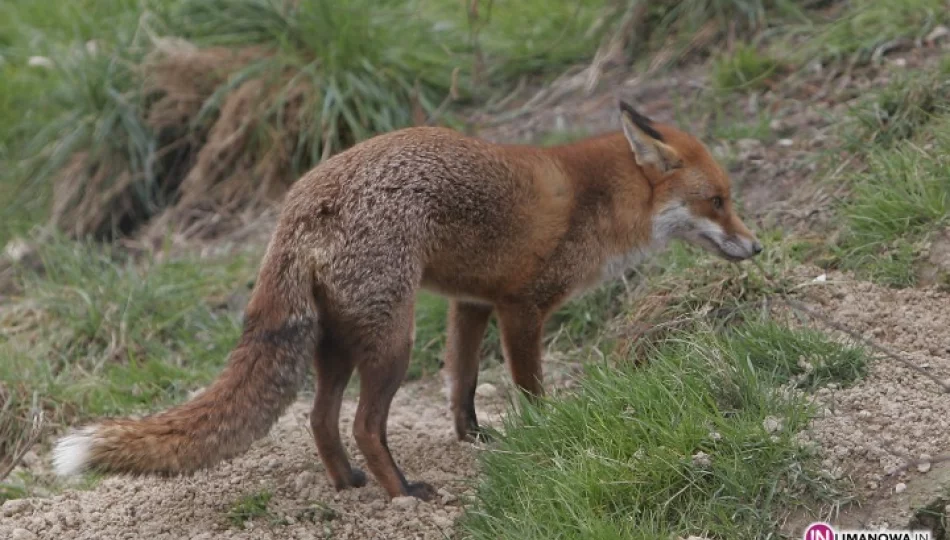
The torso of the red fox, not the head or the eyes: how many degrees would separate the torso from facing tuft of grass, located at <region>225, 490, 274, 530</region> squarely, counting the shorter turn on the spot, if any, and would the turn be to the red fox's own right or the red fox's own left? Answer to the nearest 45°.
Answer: approximately 180°

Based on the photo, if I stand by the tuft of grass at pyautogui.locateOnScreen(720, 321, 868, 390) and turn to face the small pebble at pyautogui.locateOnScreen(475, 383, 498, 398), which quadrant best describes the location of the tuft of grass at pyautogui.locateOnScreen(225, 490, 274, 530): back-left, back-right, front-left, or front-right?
front-left

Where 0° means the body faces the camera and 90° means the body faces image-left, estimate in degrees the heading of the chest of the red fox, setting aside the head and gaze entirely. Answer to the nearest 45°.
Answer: approximately 225°

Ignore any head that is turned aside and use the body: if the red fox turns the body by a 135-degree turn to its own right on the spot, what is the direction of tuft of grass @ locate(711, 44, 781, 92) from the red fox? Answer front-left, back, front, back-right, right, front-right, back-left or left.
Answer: back-left
